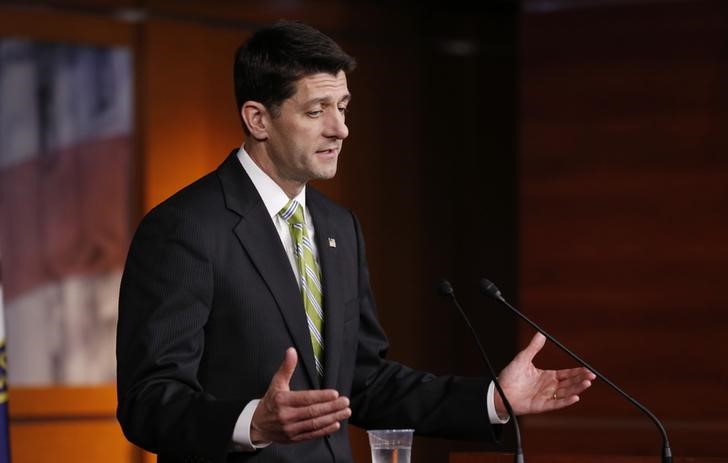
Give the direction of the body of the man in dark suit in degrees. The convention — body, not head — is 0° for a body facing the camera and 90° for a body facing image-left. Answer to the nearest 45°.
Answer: approximately 315°
